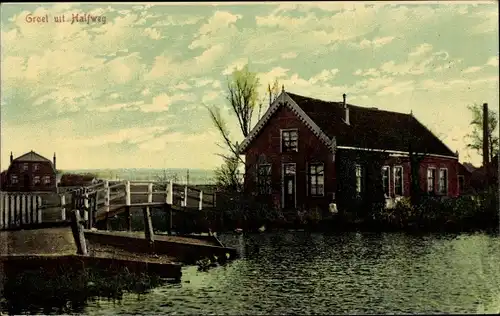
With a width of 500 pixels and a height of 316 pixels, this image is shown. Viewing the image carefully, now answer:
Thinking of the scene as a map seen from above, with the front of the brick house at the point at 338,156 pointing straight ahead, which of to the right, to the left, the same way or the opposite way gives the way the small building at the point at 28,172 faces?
to the left

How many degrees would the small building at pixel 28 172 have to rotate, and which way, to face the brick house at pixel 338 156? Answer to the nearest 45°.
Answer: approximately 90° to its left

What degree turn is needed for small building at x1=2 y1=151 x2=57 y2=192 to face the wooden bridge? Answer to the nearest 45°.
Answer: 0° — it already faces it

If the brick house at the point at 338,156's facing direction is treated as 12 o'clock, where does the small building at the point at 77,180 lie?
The small building is roughly at 3 o'clock from the brick house.

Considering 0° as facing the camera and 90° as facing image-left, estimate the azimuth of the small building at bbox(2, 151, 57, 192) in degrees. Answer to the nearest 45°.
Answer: approximately 0°

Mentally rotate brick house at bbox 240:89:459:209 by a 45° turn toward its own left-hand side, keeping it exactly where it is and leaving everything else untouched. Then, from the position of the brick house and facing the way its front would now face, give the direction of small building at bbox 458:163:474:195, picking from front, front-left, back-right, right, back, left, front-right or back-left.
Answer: left

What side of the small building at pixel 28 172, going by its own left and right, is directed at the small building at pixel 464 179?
left

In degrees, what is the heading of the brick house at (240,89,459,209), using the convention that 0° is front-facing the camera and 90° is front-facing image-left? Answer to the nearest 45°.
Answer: approximately 45°
